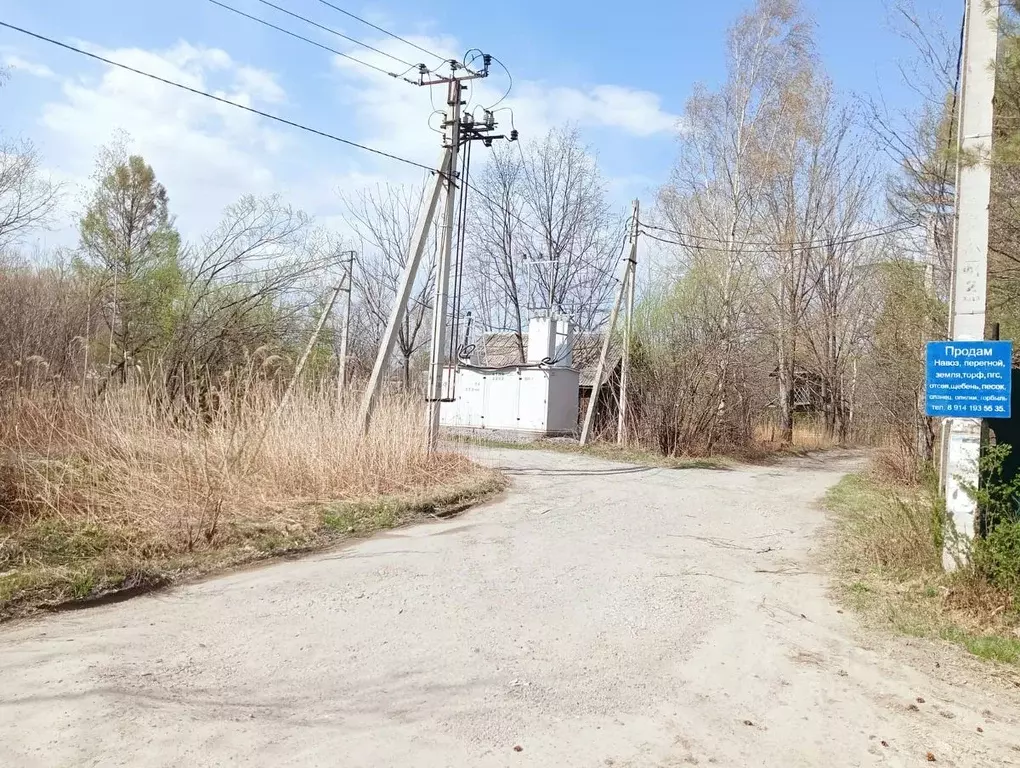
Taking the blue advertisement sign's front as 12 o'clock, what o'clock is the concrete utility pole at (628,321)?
The concrete utility pole is roughly at 5 o'clock from the blue advertisement sign.

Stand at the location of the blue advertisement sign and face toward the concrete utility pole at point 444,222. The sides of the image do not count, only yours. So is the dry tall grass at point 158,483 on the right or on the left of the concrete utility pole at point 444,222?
left

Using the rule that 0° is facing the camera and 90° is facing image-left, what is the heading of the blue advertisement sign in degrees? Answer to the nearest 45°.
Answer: approximately 0°

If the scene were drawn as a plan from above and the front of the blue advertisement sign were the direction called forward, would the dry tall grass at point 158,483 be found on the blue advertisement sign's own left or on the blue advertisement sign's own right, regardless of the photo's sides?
on the blue advertisement sign's own right

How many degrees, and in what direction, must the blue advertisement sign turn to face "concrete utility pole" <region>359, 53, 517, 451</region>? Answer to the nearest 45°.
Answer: approximately 135° to its right

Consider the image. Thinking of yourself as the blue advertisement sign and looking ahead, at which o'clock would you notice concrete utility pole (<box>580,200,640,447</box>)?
The concrete utility pole is roughly at 5 o'clock from the blue advertisement sign.
